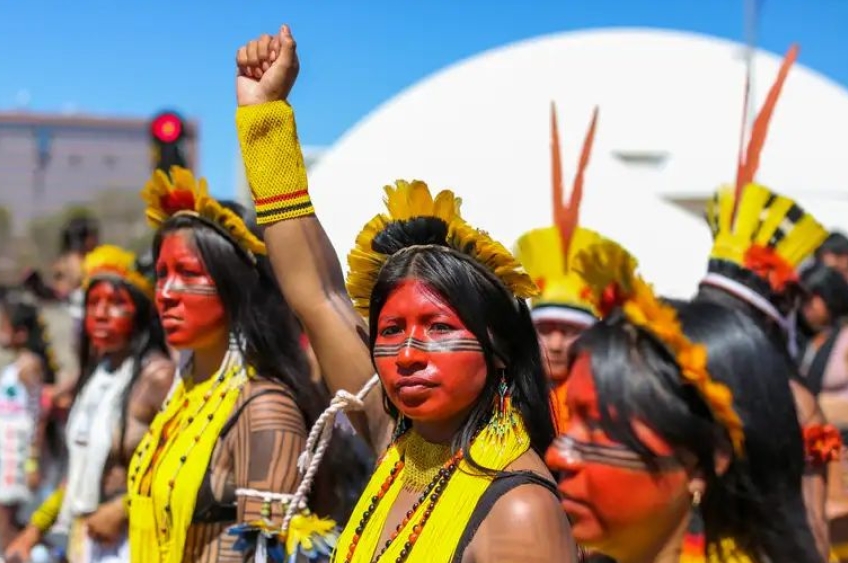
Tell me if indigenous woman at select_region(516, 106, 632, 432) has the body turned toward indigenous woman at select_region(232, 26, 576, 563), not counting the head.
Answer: yes

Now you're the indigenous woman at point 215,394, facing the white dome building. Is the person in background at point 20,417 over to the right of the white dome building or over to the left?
left

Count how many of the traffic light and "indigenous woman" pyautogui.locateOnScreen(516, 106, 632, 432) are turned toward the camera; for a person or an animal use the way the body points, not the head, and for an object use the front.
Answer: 2

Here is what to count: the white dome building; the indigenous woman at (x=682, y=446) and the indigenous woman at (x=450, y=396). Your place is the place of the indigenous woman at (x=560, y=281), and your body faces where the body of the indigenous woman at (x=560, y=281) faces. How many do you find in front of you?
2

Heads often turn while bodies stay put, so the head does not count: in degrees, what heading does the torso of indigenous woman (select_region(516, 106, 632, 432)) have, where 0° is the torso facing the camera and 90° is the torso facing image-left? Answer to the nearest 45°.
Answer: approximately 0°

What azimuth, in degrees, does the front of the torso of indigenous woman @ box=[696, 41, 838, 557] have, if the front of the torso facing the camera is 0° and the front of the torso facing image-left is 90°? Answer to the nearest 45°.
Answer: approximately 90°

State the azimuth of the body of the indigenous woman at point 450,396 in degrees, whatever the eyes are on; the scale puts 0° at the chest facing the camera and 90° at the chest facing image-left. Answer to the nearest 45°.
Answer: approximately 45°
